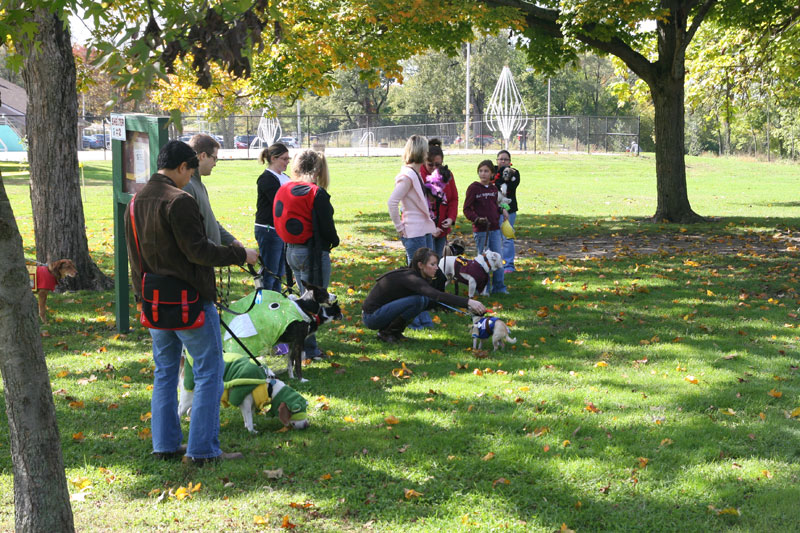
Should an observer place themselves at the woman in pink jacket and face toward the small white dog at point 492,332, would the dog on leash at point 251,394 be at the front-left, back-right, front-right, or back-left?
front-right

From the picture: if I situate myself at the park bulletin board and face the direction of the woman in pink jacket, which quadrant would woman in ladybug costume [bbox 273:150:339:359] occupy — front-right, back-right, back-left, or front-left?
front-right

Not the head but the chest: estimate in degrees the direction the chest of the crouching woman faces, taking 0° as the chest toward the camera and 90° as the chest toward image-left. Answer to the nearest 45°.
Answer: approximately 270°

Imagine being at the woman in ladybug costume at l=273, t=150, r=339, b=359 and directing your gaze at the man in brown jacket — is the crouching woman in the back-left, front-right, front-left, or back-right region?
back-left

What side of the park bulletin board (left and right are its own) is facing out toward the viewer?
front

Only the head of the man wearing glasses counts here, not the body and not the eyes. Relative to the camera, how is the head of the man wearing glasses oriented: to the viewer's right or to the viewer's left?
to the viewer's right

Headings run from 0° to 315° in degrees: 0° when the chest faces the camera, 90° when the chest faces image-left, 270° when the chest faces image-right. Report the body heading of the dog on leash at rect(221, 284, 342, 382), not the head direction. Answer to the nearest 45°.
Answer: approximately 270°

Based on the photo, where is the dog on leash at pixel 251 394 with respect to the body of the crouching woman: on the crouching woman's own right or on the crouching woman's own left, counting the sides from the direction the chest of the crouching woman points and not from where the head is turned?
on the crouching woman's own right

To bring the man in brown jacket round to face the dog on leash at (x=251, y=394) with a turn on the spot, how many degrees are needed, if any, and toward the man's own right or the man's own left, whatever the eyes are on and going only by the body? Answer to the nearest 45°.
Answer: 0° — they already face it

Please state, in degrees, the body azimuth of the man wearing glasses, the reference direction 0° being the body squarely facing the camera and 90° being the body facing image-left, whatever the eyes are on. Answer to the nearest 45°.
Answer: approximately 270°

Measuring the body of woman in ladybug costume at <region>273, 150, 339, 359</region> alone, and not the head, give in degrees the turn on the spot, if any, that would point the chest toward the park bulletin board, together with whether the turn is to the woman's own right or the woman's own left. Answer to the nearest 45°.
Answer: approximately 135° to the woman's own left
